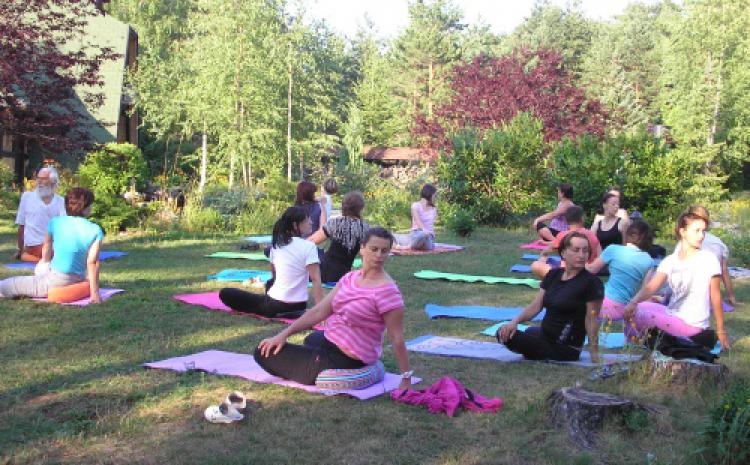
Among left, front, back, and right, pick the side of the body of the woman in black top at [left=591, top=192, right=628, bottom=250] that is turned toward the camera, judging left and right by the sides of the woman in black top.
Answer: front

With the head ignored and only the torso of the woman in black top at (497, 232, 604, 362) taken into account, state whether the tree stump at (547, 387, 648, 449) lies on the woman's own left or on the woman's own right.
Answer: on the woman's own left

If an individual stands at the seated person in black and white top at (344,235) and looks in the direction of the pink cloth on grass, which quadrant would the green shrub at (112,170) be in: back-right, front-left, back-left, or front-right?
back-right

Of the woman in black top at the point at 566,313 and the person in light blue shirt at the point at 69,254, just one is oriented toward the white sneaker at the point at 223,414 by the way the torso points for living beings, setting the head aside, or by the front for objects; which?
the woman in black top

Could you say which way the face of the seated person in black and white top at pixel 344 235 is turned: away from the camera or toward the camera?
away from the camera

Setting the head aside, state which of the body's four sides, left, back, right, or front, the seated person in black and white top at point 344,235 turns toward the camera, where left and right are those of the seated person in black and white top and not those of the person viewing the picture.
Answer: back

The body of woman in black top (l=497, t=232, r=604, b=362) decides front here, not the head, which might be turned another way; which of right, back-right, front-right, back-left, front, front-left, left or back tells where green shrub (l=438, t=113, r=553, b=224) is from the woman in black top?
back-right

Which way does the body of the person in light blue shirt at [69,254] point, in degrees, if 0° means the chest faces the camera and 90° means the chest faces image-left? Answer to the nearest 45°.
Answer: approximately 180°

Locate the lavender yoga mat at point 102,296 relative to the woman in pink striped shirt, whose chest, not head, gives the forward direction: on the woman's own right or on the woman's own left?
on the woman's own right

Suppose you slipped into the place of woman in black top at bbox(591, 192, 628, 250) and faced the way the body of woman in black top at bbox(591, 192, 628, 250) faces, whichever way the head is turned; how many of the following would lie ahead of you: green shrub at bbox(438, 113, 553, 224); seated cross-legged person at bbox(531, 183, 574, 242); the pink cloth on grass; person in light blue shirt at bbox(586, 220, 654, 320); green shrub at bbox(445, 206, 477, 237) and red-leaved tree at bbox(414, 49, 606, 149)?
2

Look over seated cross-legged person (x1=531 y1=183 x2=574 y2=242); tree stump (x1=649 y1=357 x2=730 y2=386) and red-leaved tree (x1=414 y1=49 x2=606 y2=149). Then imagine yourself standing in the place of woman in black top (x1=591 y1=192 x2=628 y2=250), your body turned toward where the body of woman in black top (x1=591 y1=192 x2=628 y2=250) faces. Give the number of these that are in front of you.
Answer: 1

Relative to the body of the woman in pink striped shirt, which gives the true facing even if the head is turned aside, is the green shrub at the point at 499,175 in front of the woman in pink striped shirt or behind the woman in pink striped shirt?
behind
